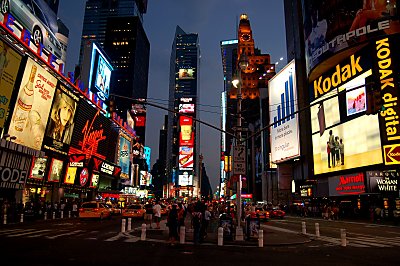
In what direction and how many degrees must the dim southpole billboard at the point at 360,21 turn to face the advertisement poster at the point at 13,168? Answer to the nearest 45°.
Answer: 0° — it already faces it

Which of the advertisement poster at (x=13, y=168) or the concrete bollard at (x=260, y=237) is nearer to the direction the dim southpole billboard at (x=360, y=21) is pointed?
the advertisement poster

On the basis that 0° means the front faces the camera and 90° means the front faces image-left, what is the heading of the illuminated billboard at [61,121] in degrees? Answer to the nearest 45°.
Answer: approximately 315°

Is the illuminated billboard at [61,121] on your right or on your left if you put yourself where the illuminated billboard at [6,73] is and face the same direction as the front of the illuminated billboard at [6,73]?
on your left

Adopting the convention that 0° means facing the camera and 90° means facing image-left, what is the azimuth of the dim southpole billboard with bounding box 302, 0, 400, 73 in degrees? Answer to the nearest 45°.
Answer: approximately 45°

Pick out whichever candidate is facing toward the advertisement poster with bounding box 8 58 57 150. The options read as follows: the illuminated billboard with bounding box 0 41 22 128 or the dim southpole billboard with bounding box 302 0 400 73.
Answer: the dim southpole billboard with bounding box 302 0 400 73

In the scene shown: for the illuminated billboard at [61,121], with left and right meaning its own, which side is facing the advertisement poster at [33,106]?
right
